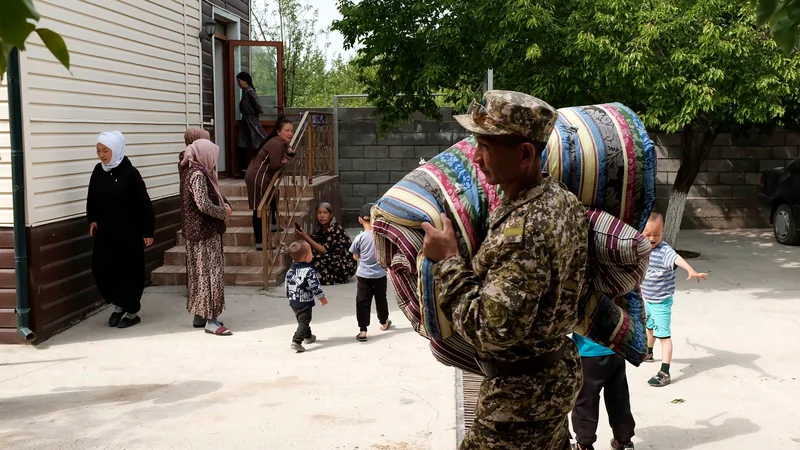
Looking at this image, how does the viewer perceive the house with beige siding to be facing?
facing the viewer and to the right of the viewer

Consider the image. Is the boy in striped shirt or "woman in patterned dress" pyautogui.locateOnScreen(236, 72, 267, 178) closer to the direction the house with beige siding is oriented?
the boy in striped shirt

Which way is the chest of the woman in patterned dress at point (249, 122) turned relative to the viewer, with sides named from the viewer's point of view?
facing to the left of the viewer

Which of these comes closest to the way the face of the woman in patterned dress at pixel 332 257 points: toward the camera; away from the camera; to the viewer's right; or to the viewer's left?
toward the camera

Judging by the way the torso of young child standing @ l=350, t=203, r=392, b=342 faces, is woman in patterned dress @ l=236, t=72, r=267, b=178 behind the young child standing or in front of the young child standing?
in front

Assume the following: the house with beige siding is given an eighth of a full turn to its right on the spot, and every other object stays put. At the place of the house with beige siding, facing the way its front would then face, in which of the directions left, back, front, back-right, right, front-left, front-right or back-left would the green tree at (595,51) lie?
left

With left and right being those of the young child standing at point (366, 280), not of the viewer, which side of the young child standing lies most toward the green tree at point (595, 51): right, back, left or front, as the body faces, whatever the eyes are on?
right

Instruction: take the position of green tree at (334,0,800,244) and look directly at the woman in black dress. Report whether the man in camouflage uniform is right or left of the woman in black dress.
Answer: left

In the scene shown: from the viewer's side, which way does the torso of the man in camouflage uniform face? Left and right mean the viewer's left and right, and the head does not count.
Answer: facing to the left of the viewer
